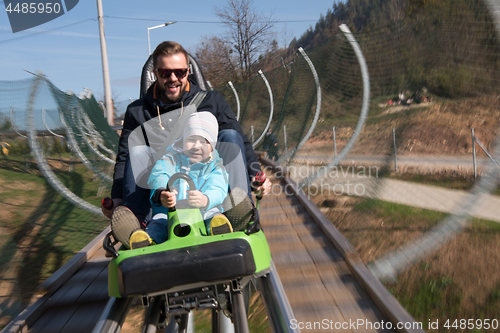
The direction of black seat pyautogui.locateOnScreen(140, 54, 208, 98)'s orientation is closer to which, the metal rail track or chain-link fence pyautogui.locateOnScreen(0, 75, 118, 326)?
the metal rail track

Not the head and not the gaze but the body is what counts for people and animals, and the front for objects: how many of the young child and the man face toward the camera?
2

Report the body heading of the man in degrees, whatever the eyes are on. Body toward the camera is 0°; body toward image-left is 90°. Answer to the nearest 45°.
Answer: approximately 0°

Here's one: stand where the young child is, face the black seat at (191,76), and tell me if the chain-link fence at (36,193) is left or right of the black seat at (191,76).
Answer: left

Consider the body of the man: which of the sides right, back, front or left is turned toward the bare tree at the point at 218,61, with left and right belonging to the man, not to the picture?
back

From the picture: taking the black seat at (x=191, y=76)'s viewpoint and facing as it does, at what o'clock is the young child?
The young child is roughly at 12 o'clock from the black seat.

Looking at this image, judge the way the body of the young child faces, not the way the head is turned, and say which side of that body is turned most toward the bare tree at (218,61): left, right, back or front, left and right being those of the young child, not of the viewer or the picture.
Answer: back

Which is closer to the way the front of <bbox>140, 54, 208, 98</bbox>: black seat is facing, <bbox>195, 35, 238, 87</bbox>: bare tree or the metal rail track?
the metal rail track

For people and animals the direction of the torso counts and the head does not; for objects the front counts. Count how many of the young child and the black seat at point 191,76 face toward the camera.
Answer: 2
